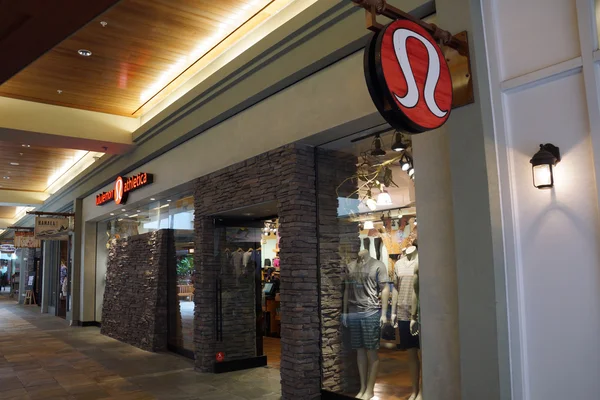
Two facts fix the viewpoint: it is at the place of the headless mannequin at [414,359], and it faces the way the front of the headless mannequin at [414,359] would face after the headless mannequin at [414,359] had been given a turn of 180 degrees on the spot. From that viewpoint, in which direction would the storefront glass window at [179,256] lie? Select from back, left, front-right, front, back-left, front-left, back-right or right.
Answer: left

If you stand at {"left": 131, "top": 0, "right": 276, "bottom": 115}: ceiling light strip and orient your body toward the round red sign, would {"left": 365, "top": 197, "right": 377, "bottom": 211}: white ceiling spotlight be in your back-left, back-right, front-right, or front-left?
front-left

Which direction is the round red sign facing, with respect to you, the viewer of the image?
facing the viewer and to the right of the viewer

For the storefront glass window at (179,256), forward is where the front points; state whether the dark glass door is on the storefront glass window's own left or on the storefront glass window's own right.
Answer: on the storefront glass window's own left

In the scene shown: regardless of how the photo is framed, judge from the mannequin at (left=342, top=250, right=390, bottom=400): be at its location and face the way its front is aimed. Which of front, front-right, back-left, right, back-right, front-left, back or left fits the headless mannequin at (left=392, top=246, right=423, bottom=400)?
left

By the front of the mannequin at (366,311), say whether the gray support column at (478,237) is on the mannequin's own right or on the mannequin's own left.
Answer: on the mannequin's own left

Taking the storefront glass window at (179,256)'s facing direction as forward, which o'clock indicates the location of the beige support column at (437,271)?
The beige support column is roughly at 10 o'clock from the storefront glass window.

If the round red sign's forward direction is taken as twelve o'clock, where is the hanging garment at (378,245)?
The hanging garment is roughly at 7 o'clock from the round red sign.

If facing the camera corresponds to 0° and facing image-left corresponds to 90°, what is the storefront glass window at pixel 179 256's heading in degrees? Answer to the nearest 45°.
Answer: approximately 45°

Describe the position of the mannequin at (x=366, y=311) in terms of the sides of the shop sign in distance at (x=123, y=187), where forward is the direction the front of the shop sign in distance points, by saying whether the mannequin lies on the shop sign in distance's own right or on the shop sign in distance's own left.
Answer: on the shop sign in distance's own left

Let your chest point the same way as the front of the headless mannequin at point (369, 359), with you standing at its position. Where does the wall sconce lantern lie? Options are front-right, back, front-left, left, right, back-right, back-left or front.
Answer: left

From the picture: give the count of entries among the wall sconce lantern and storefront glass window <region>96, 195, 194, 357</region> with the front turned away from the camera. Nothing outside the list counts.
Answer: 0

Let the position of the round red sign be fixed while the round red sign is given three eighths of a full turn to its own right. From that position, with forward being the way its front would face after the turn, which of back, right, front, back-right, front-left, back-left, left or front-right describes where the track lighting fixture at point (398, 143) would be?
right

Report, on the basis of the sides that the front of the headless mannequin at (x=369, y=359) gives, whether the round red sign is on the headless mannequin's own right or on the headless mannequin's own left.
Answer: on the headless mannequin's own left

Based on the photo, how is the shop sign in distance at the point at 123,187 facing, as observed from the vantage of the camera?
facing the viewer and to the left of the viewer
